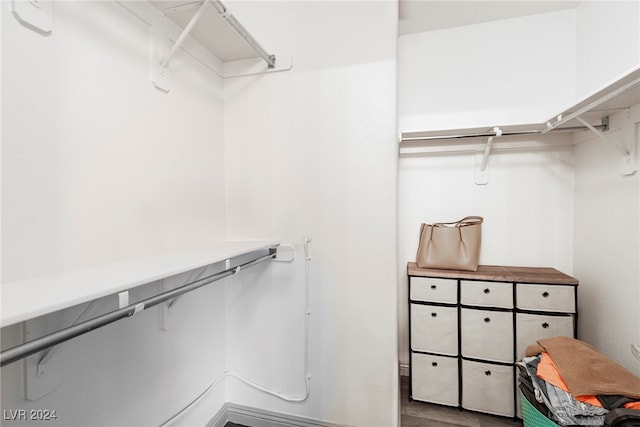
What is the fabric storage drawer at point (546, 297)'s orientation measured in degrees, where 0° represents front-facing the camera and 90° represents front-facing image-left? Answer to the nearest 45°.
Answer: approximately 0°

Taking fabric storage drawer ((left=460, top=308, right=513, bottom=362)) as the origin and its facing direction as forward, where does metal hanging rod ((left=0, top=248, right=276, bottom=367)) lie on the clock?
The metal hanging rod is roughly at 1 o'clock from the fabric storage drawer.

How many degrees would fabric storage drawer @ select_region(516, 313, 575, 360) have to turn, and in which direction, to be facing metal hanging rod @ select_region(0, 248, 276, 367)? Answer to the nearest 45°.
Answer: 0° — it already faces it

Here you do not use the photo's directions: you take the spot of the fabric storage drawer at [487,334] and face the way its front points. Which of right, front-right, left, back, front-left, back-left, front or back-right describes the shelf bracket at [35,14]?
front-right

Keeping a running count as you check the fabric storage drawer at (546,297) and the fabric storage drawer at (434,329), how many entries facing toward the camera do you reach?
2
